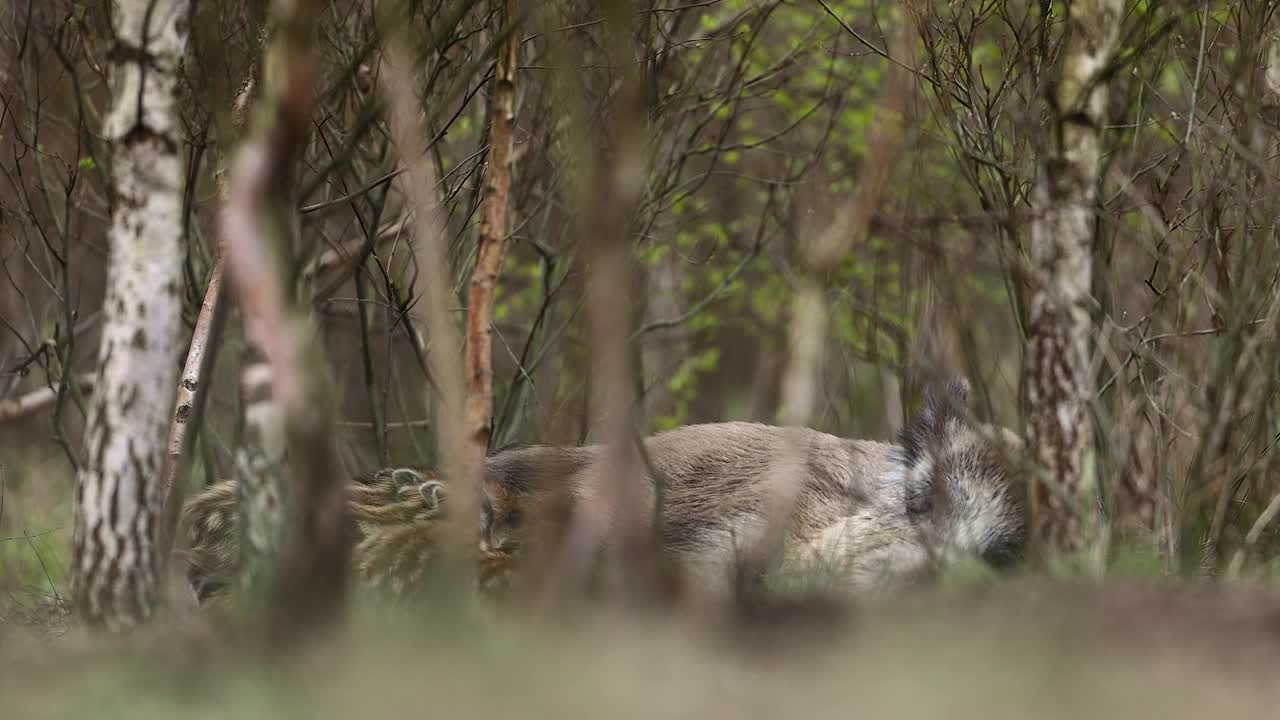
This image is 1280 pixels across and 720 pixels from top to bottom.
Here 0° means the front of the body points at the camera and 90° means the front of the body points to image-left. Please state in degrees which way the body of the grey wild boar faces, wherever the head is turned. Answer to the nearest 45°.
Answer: approximately 270°

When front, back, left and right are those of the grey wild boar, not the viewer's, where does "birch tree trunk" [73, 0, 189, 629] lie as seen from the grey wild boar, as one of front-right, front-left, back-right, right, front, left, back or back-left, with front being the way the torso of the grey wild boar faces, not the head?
back-right

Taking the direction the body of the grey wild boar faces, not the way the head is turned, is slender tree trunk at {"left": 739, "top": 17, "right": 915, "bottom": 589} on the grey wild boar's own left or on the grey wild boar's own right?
on the grey wild boar's own right

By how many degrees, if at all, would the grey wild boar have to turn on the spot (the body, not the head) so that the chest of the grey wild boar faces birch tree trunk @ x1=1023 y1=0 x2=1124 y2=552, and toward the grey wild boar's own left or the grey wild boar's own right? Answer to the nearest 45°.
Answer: approximately 45° to the grey wild boar's own right

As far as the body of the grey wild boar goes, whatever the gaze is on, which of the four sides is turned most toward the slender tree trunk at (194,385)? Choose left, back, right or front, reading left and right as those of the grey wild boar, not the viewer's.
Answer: back
